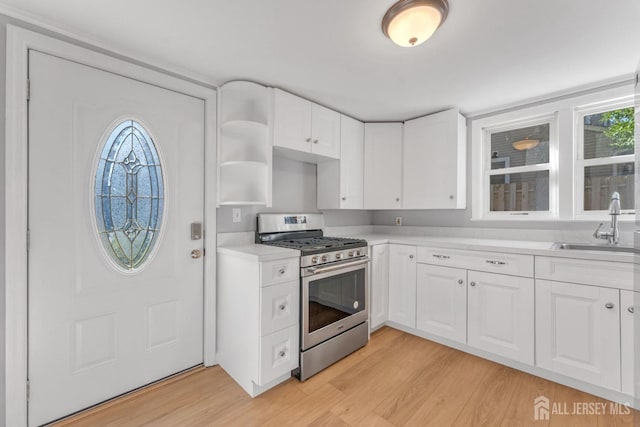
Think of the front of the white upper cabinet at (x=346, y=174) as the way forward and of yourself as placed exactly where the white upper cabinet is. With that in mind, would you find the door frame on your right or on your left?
on your right

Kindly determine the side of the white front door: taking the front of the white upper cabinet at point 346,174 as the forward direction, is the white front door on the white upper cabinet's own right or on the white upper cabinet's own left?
on the white upper cabinet's own right

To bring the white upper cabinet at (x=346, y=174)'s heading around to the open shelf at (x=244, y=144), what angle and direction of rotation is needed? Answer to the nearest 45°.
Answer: approximately 90° to its right
